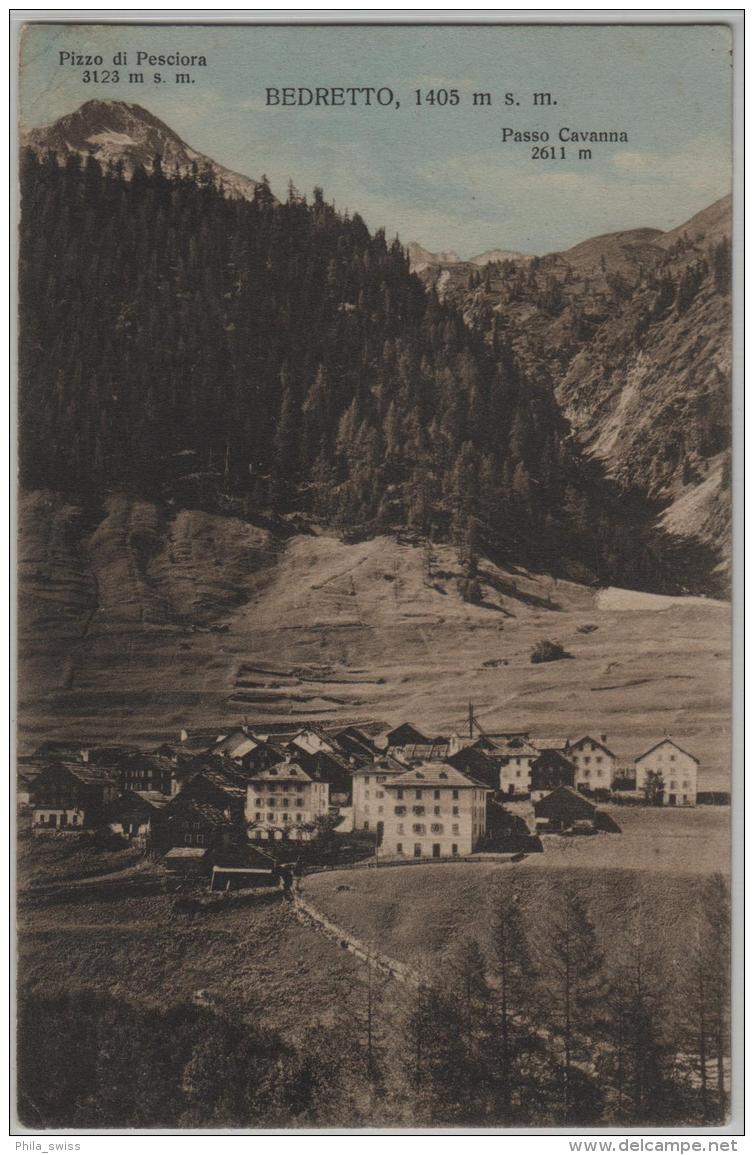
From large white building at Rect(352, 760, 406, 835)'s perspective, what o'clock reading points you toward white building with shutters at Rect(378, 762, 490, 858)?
The white building with shutters is roughly at 9 o'clock from the large white building.

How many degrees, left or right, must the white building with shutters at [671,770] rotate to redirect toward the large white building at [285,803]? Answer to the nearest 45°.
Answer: approximately 90° to its right

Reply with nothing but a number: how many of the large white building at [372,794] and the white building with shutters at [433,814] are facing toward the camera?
2

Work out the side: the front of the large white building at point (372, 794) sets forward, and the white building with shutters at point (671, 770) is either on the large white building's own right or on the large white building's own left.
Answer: on the large white building's own left

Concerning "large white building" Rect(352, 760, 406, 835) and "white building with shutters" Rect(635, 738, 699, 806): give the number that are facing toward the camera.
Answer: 2

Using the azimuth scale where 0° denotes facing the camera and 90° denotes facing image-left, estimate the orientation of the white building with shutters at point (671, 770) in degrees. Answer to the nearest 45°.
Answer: approximately 0°

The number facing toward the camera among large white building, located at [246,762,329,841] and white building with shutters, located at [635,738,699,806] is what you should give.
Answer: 2

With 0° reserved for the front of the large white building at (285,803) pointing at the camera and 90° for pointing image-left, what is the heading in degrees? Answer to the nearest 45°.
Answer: approximately 0°
